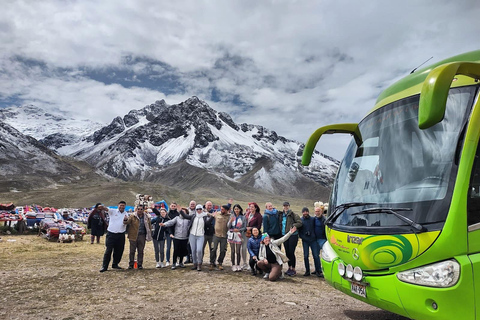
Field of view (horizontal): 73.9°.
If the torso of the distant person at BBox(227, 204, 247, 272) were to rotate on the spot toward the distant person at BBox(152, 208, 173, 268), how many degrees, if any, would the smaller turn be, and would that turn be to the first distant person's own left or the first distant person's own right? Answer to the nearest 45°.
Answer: approximately 90° to the first distant person's own right

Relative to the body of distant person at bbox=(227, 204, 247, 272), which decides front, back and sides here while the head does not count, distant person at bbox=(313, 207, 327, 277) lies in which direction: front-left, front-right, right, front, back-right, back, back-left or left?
left

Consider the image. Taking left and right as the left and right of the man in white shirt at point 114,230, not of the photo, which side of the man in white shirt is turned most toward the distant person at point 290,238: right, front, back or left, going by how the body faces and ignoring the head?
left

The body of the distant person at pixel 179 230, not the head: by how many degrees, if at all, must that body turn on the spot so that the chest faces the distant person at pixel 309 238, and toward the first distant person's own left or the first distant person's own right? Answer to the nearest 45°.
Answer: approximately 90° to the first distant person's own left

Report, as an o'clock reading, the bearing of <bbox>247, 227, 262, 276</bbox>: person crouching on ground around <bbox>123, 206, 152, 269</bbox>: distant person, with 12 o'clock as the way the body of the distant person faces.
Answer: The person crouching on ground is roughly at 10 o'clock from the distant person.

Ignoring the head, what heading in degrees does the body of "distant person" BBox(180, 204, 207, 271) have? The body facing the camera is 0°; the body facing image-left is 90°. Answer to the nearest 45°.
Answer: approximately 0°

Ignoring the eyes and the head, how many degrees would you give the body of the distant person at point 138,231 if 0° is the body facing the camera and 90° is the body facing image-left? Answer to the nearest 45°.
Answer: approximately 0°

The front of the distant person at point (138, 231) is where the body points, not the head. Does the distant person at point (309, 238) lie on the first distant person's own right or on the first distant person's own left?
on the first distant person's own left

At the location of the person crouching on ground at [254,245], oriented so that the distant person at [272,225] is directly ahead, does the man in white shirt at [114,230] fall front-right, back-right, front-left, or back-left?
back-left

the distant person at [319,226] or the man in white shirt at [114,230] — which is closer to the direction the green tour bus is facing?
the man in white shirt

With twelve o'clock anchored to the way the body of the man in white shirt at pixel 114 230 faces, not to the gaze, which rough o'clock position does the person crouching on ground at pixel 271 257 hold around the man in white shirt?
The person crouching on ground is roughly at 10 o'clock from the man in white shirt.

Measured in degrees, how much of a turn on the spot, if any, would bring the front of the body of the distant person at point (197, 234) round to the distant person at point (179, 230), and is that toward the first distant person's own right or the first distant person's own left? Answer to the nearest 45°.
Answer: approximately 135° to the first distant person's own right
